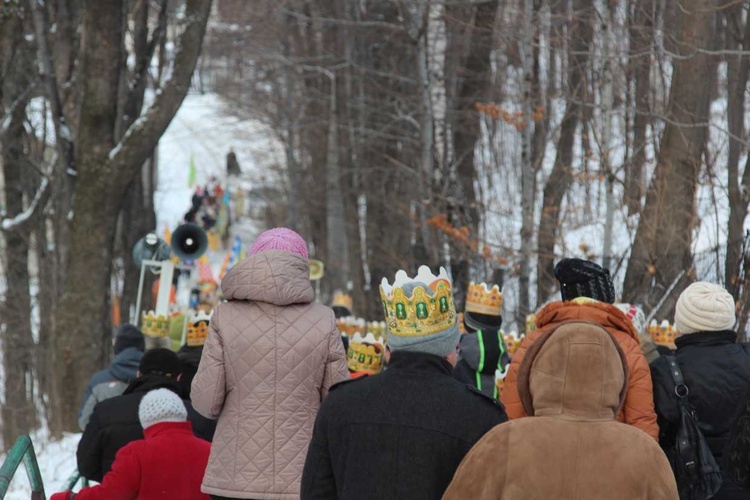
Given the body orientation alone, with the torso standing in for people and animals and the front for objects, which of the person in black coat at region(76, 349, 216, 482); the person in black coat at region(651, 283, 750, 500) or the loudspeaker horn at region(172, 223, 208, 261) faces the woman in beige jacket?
the loudspeaker horn

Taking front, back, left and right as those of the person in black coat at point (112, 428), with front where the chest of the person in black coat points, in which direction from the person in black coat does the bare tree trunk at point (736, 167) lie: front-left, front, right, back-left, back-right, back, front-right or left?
front-right

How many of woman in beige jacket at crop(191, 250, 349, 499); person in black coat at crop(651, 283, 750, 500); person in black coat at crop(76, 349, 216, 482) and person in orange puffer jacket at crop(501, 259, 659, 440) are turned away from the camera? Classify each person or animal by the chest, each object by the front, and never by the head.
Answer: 4

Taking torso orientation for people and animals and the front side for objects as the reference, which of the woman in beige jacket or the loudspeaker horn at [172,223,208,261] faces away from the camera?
the woman in beige jacket

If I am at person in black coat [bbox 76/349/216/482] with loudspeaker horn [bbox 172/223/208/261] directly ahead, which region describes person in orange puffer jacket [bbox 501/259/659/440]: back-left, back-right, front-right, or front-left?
back-right

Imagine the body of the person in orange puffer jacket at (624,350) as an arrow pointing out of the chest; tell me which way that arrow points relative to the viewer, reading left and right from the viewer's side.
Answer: facing away from the viewer

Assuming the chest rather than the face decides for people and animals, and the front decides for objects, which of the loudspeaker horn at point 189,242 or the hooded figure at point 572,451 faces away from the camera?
the hooded figure

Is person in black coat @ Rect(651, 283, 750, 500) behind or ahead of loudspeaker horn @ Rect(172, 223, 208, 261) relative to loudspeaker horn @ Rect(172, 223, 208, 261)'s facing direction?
ahead

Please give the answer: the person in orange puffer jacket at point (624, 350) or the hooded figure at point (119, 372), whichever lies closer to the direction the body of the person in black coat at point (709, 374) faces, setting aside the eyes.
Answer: the hooded figure

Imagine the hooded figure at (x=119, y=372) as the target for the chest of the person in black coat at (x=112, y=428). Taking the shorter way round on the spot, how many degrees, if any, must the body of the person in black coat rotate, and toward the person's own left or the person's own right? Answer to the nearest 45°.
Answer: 0° — they already face them

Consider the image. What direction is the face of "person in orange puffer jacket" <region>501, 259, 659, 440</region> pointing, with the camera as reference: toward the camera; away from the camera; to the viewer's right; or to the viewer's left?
away from the camera

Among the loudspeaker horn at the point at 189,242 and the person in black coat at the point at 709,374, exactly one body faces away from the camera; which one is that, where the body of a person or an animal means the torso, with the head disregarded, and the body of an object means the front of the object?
the person in black coat

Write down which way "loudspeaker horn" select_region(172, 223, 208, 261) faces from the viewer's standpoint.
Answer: facing the viewer

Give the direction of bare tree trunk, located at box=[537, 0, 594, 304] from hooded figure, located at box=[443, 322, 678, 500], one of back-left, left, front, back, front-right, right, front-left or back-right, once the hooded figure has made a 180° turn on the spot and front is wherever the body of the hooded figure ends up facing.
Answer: back

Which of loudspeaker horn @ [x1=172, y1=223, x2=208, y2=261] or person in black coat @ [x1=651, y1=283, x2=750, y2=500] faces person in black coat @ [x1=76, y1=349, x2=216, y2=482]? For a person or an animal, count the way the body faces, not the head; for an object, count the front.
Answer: the loudspeaker horn

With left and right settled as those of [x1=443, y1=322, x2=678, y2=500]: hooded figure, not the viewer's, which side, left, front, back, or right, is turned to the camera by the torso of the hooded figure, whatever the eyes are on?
back

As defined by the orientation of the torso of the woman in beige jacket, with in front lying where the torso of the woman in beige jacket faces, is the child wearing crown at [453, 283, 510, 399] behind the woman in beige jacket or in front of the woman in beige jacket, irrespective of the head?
in front

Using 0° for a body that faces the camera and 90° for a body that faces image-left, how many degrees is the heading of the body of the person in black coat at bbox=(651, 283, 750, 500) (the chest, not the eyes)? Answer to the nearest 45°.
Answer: approximately 180°

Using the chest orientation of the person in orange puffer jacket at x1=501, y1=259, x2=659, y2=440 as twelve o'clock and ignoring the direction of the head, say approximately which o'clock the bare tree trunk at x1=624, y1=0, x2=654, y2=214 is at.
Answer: The bare tree trunk is roughly at 12 o'clock from the person in orange puffer jacket.

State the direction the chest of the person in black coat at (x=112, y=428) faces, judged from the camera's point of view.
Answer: away from the camera
